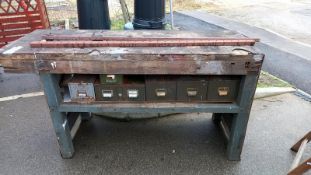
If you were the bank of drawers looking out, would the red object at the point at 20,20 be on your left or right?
on your right

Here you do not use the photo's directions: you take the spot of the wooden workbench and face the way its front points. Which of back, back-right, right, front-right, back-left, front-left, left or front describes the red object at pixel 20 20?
back-right
